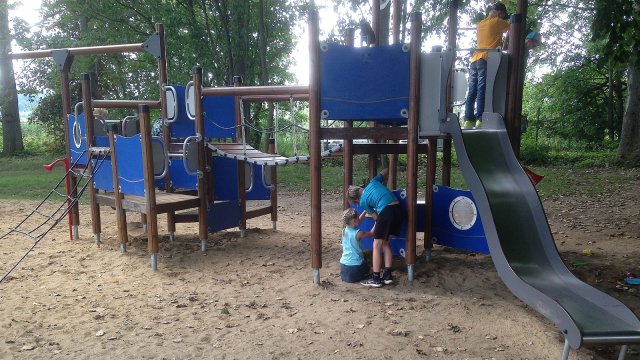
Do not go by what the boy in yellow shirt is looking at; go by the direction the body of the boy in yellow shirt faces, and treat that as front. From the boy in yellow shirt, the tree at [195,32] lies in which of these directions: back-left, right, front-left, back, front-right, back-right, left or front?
left

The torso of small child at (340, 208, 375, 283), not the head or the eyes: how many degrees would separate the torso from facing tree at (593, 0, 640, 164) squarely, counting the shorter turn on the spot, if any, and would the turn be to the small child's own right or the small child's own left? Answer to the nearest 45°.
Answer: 0° — they already face it

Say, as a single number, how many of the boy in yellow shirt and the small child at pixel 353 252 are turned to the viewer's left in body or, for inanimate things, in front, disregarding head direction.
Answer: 0

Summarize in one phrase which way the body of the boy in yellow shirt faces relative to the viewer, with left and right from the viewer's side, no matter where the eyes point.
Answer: facing away from the viewer and to the right of the viewer

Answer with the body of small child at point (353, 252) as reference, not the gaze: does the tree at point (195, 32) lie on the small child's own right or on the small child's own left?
on the small child's own left

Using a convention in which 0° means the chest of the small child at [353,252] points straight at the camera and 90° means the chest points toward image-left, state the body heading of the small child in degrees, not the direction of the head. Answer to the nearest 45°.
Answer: approximately 225°
